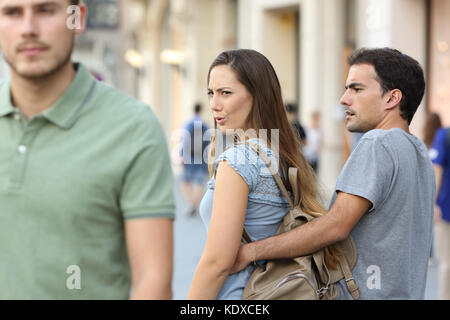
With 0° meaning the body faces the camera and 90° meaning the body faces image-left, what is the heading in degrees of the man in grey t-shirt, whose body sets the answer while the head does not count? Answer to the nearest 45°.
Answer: approximately 135°

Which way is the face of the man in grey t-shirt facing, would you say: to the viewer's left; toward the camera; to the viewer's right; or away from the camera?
to the viewer's left

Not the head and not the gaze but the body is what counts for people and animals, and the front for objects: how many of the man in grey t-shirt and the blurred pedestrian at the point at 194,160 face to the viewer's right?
0

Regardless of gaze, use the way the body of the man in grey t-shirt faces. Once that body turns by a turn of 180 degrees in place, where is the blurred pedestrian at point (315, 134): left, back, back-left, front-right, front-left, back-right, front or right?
back-left

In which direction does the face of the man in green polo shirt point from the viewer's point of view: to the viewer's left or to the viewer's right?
to the viewer's left

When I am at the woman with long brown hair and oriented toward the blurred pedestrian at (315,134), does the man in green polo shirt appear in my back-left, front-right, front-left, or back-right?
back-left
